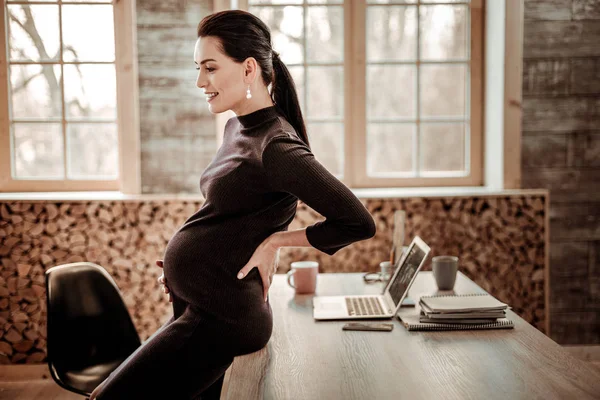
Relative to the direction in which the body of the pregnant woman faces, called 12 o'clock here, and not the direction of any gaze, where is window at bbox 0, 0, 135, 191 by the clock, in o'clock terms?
The window is roughly at 2 o'clock from the pregnant woman.

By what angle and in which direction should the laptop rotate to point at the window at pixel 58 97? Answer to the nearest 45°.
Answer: approximately 45° to its right

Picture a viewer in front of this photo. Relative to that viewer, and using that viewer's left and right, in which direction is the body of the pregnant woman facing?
facing to the left of the viewer

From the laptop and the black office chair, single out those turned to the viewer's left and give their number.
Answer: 1

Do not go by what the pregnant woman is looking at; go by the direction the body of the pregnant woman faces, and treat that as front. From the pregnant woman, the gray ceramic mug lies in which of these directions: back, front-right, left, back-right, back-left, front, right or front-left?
back-right

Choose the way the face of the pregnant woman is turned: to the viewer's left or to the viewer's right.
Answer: to the viewer's left

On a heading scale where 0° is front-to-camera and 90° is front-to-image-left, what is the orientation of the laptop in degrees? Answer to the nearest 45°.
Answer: approximately 90°

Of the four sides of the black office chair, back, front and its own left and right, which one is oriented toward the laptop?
front

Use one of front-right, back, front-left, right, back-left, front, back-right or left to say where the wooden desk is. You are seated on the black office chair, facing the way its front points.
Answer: front

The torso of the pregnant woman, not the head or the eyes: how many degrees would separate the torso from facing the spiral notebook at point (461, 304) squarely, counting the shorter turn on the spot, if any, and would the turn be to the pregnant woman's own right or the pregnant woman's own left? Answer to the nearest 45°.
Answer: approximately 180°
